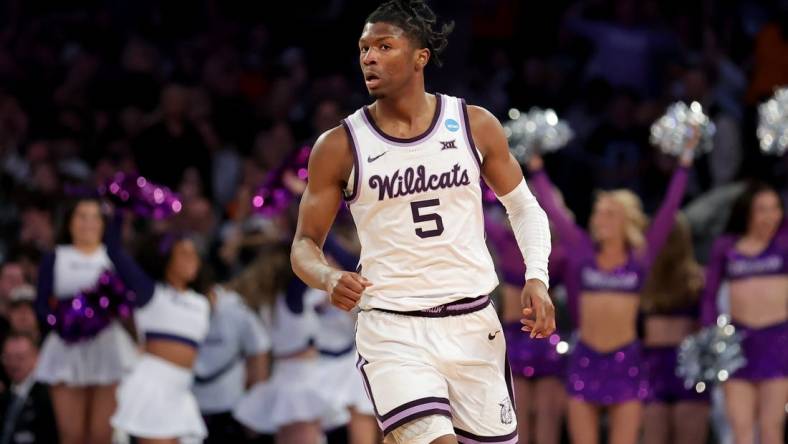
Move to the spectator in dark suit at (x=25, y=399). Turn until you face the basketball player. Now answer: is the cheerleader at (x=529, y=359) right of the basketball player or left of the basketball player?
left

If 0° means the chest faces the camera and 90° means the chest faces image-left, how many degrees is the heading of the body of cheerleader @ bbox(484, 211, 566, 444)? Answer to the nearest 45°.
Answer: approximately 0°

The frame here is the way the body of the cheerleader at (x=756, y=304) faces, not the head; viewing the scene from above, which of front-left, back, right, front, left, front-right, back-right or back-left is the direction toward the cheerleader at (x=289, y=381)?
right

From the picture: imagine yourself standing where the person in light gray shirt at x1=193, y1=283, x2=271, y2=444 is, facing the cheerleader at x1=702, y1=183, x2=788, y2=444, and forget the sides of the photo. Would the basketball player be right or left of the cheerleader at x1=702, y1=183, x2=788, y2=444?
right

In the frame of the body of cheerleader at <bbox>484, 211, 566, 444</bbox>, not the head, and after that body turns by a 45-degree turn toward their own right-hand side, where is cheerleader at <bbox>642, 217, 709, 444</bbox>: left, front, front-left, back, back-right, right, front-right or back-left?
back-left

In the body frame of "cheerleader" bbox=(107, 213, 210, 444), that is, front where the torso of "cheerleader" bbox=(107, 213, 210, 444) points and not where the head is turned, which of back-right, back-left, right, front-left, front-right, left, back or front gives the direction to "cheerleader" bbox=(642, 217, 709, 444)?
front-left

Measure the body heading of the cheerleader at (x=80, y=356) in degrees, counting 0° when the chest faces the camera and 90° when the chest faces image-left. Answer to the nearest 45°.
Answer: approximately 0°
